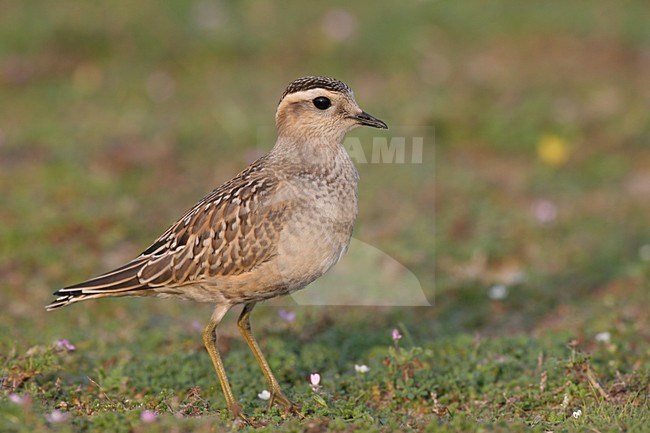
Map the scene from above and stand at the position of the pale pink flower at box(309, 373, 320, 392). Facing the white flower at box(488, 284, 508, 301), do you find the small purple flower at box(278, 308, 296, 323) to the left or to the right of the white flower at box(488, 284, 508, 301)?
left

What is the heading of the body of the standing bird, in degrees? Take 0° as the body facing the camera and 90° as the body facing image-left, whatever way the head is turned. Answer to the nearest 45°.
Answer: approximately 270°

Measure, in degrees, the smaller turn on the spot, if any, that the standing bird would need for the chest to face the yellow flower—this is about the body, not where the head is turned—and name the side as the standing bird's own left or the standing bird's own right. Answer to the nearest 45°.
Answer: approximately 45° to the standing bird's own left

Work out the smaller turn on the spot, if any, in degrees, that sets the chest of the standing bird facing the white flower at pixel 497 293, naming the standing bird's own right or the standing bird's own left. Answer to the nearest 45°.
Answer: approximately 45° to the standing bird's own left

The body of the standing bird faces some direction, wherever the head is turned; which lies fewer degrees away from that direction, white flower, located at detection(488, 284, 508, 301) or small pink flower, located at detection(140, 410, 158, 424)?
the white flower

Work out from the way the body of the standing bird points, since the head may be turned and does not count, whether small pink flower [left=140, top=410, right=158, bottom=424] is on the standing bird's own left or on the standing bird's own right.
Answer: on the standing bird's own right
